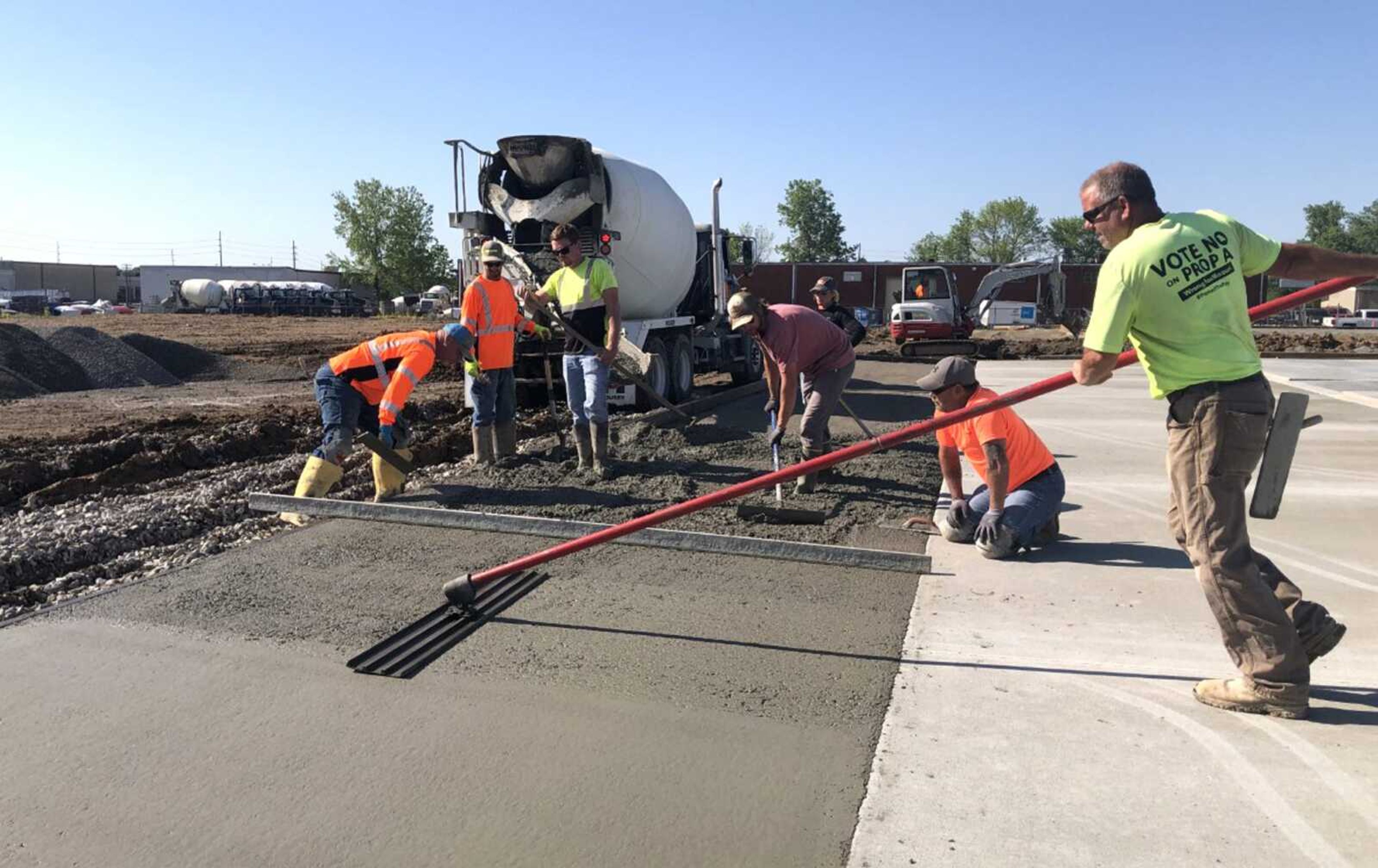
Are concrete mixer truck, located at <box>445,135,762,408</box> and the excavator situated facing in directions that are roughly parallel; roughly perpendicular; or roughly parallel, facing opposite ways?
roughly perpendicular

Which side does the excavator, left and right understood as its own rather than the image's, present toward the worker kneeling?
right

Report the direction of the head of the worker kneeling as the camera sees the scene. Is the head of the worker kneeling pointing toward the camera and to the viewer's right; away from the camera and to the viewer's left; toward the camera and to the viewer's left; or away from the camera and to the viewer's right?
toward the camera and to the viewer's left

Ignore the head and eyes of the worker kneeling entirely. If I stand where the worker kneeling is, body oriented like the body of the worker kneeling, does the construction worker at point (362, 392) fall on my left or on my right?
on my right

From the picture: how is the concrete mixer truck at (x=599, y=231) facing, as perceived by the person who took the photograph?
facing away from the viewer and to the right of the viewer

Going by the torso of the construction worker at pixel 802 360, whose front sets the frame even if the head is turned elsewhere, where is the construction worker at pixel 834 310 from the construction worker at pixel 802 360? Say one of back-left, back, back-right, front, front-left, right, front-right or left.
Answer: back-right

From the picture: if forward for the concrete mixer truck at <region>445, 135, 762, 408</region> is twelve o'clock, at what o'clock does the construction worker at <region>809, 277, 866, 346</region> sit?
The construction worker is roughly at 2 o'clock from the concrete mixer truck.

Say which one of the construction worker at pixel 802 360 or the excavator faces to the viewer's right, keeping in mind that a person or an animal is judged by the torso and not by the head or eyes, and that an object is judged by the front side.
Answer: the excavator

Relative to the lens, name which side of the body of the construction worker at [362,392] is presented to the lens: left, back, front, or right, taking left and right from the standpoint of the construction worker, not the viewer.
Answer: right

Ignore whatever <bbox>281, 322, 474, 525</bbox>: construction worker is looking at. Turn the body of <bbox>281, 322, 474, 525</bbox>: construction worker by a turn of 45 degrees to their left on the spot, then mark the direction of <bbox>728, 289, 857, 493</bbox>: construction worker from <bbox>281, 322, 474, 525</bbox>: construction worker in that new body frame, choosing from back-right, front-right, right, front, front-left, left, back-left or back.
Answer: front-right

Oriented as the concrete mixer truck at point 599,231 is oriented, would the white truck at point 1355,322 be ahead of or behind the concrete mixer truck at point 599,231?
ahead

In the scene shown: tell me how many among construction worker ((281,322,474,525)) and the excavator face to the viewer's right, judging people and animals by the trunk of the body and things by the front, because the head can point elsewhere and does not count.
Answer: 2

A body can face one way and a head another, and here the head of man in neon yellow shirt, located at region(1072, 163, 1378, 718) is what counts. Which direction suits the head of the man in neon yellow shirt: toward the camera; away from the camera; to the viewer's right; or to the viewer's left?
to the viewer's left

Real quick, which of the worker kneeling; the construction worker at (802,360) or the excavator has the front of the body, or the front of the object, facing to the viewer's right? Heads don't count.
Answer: the excavator

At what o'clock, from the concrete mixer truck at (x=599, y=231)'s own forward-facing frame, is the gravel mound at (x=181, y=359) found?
The gravel mound is roughly at 9 o'clock from the concrete mixer truck.

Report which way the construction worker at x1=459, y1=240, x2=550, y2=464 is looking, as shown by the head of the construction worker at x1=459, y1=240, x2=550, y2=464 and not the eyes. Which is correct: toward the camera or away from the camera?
toward the camera

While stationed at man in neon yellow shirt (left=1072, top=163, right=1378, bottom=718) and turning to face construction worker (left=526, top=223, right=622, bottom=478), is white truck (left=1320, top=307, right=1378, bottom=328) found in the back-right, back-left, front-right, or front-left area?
front-right

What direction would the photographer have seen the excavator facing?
facing to the right of the viewer

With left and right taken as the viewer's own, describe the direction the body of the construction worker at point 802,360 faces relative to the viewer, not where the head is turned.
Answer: facing the viewer and to the left of the viewer
